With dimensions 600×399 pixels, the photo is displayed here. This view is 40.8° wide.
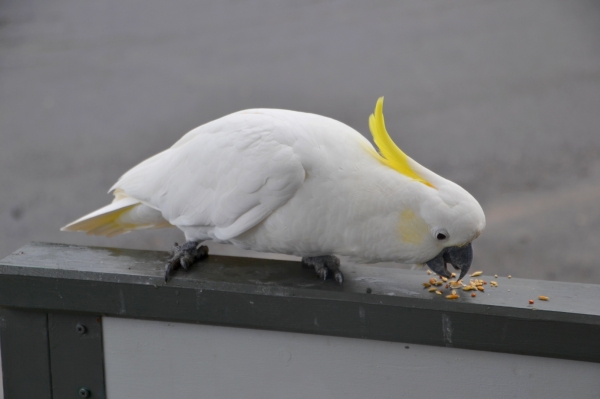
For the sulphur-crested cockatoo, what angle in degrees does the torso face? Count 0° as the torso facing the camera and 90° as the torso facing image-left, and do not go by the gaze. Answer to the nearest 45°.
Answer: approximately 270°
